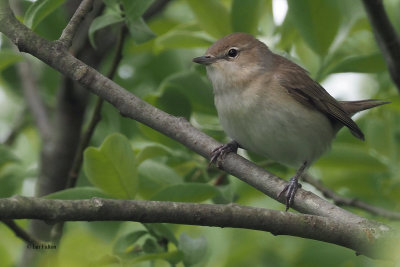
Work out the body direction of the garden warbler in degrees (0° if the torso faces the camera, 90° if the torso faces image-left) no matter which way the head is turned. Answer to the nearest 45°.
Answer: approximately 45°

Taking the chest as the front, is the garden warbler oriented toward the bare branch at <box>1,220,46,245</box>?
yes

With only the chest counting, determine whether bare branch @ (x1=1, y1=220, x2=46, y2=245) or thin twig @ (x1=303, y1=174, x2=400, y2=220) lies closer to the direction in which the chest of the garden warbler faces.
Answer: the bare branch
